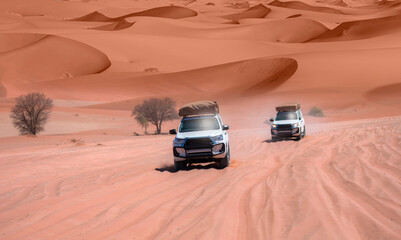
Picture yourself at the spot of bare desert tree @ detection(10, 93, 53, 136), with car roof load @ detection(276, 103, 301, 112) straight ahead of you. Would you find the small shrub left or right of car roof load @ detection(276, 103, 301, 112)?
left

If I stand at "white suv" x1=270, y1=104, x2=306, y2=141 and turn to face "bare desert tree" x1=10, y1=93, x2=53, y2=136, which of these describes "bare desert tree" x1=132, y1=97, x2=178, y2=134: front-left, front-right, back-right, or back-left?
front-right

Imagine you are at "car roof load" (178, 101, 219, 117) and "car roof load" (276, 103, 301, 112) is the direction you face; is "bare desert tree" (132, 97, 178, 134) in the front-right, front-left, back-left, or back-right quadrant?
front-left

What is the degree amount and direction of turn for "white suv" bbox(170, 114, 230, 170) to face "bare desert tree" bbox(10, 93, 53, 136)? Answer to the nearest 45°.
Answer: approximately 135° to its right

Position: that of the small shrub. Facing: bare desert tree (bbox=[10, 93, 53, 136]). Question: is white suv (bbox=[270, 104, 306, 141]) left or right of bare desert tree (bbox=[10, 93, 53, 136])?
left

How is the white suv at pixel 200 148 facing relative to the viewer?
toward the camera

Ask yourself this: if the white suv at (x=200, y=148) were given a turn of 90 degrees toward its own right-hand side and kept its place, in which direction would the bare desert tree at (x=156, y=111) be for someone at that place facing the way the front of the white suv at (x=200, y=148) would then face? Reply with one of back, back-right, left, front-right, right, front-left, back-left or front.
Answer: right

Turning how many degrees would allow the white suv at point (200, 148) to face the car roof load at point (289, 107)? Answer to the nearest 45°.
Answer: approximately 135° to its left

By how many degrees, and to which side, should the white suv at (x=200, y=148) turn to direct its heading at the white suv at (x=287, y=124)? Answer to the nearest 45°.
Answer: approximately 135° to its left
